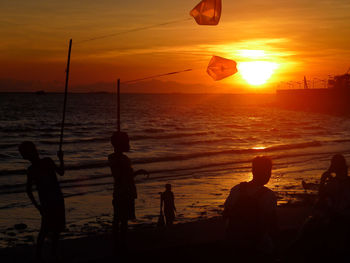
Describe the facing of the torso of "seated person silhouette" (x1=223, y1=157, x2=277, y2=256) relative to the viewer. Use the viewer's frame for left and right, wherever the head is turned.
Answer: facing away from the viewer and to the right of the viewer

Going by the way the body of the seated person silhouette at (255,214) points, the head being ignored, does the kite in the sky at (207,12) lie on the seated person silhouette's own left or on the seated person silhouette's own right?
on the seated person silhouette's own left

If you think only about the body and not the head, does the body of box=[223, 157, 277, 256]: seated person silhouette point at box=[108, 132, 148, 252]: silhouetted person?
no

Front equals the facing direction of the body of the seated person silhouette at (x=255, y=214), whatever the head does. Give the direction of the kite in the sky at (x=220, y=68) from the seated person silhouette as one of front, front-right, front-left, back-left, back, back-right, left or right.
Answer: front-left

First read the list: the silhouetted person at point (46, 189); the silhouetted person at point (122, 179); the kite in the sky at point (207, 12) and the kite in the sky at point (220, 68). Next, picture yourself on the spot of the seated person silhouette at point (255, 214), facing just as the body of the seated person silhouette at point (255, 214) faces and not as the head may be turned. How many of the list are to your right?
0

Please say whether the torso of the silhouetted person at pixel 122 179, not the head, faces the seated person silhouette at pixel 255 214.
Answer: no

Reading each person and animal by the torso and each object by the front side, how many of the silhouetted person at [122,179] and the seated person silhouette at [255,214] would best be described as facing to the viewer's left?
0
